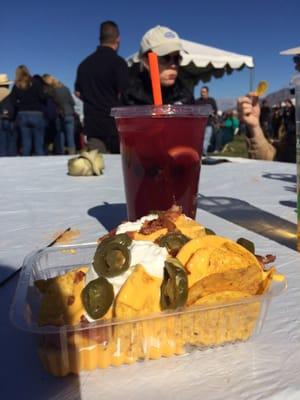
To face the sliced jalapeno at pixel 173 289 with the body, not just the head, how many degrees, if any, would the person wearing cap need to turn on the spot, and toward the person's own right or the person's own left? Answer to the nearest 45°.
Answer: approximately 45° to the person's own right

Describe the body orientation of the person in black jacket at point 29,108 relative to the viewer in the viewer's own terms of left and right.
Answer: facing away from the viewer

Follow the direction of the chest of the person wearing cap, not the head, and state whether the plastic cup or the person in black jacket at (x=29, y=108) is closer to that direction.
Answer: the plastic cup

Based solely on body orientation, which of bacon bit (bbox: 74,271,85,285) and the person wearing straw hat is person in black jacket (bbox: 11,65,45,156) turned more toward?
the person wearing straw hat

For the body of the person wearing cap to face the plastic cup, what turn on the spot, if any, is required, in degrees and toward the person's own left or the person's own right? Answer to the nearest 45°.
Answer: approximately 45° to the person's own right

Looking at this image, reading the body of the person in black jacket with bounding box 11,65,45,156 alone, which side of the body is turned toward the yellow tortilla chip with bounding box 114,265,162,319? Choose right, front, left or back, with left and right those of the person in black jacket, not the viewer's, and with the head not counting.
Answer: back

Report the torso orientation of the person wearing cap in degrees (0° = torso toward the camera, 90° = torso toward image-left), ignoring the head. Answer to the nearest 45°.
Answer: approximately 315°

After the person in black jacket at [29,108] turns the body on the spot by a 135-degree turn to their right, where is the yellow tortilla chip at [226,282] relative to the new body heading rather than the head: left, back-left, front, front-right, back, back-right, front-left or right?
front-right

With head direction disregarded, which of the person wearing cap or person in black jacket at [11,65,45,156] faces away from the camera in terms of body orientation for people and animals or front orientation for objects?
the person in black jacket

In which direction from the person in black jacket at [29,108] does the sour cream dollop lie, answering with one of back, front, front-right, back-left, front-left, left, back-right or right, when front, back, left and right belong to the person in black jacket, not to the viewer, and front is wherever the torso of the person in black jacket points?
back

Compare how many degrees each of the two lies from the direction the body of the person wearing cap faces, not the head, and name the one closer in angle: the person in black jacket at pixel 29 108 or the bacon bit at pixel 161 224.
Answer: the bacon bit

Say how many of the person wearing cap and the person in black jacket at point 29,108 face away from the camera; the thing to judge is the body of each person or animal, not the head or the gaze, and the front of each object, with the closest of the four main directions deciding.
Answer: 1

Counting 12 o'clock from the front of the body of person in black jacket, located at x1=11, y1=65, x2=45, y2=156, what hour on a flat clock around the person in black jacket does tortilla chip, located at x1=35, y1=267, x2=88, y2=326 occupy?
The tortilla chip is roughly at 6 o'clock from the person in black jacket.

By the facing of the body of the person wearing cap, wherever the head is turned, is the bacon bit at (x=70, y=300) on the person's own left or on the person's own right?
on the person's own right

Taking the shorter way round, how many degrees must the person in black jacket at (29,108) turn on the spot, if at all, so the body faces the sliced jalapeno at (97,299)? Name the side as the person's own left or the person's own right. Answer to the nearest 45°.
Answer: approximately 180°

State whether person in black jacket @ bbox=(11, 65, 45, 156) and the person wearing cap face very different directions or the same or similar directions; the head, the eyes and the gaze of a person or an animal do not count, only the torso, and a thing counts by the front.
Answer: very different directions

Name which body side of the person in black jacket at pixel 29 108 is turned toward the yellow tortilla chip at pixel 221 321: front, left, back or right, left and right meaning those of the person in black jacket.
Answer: back
